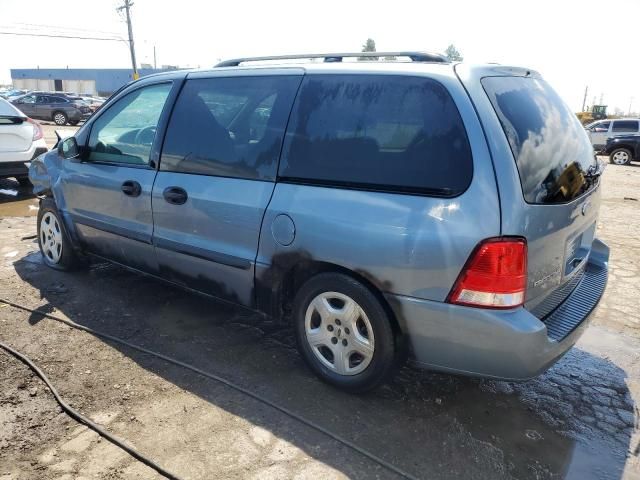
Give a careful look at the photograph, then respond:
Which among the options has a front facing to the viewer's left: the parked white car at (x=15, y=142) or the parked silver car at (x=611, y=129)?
the parked silver car at (x=611, y=129)

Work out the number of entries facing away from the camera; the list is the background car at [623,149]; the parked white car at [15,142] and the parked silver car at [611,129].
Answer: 1

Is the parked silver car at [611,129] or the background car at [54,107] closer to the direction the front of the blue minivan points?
the background car

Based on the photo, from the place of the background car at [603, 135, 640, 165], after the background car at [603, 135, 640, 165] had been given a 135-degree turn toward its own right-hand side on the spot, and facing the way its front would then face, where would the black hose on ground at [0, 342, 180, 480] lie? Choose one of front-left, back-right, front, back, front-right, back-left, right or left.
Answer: back-right

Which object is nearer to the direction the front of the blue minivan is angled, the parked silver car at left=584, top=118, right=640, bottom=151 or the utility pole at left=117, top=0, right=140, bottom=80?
the utility pole

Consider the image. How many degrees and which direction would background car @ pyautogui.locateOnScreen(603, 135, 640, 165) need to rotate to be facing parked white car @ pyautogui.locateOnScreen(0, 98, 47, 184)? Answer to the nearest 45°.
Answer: approximately 45° to its left

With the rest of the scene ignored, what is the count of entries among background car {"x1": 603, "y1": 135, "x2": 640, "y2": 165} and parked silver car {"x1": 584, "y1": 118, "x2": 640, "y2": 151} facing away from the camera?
0

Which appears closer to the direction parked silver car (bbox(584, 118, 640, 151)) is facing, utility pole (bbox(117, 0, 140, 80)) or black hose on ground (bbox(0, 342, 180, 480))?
the utility pole

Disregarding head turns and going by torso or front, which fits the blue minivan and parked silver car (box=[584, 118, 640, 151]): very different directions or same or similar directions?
same or similar directions

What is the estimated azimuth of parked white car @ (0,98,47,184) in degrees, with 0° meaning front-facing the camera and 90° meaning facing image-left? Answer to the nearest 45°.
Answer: approximately 180°

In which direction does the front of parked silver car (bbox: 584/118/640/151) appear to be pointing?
to the viewer's left

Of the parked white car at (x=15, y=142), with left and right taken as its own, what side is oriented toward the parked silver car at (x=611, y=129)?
right

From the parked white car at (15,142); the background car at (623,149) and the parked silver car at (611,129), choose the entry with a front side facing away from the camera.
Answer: the parked white car at (15,142)

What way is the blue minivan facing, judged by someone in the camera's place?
facing away from the viewer and to the left of the viewer

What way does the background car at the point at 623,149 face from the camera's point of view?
to the viewer's left
